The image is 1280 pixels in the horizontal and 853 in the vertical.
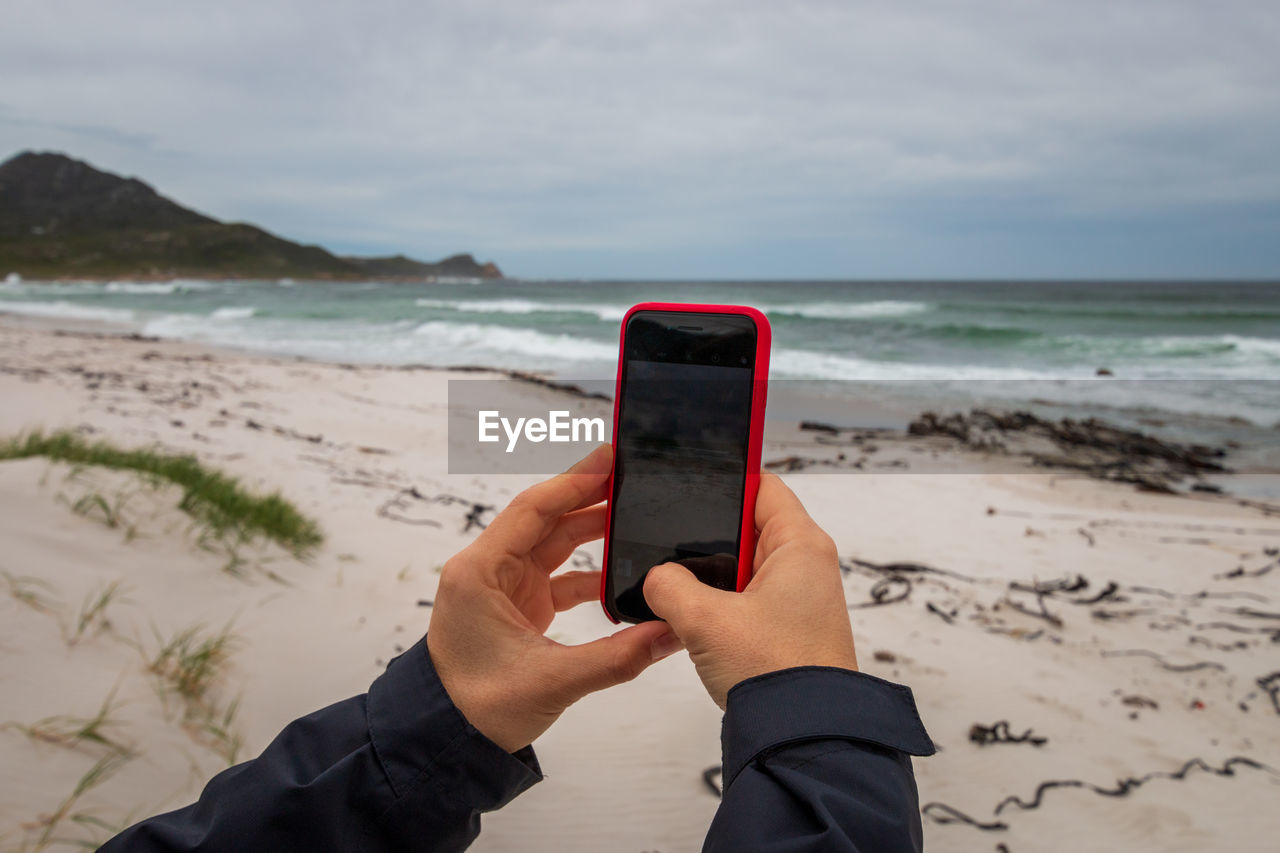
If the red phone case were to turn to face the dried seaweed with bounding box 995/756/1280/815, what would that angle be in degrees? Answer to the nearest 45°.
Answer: approximately 135° to its left

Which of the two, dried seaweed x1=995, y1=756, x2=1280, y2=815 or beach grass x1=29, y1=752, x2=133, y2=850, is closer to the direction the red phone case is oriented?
the beach grass

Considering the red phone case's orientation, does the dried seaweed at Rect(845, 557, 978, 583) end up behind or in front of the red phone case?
behind

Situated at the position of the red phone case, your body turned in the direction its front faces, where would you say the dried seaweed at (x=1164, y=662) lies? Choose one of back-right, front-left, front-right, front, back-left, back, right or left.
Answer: back-left

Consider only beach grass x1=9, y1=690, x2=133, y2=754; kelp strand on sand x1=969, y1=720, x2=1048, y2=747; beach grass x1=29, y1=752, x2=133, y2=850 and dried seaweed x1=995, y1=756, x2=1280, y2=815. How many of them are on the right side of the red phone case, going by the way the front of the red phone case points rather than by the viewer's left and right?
2

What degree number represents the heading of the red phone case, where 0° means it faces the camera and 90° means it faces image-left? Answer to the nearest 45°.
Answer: approximately 0°

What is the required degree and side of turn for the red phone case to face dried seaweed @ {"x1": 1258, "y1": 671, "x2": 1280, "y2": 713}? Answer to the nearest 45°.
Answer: approximately 135° to its left

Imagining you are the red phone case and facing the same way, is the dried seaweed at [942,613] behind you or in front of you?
behind

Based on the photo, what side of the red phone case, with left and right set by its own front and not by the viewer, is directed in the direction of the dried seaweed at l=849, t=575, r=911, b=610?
back

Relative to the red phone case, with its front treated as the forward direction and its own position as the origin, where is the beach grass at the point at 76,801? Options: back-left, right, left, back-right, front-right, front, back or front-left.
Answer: right
